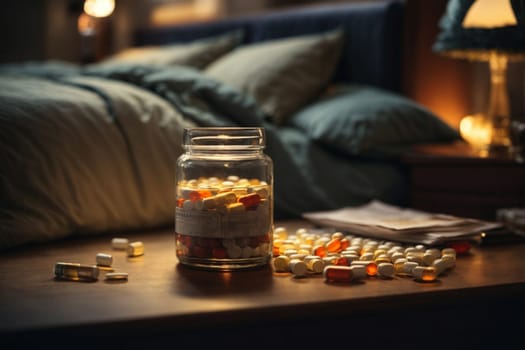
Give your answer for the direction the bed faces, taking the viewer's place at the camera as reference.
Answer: facing the viewer and to the left of the viewer

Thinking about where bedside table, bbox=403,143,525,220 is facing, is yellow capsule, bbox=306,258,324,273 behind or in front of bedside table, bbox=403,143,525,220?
in front

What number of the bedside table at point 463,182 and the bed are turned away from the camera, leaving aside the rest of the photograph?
0

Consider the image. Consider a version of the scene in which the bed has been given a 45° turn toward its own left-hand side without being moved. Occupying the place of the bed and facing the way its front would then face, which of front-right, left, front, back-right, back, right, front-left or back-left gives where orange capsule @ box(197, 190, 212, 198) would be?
front

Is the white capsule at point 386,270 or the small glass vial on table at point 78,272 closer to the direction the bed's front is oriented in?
the small glass vial on table

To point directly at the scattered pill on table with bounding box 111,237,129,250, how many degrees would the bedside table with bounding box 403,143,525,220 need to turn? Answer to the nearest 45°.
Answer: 0° — it already faces it

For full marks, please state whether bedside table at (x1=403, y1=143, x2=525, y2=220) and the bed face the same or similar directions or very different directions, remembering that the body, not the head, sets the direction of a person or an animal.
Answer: same or similar directions

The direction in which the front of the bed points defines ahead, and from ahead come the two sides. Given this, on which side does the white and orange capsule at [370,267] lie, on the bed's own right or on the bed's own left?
on the bed's own left

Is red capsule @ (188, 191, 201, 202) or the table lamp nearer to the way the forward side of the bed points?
the red capsule

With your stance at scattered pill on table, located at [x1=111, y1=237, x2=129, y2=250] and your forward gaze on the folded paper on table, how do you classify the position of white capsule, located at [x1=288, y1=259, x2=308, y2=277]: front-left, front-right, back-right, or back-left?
front-right

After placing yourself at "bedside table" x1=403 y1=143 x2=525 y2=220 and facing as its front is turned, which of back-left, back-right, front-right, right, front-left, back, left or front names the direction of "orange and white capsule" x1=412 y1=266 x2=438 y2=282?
front-left

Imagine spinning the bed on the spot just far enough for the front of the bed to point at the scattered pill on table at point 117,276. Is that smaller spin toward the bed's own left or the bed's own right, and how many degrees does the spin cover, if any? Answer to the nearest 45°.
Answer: approximately 45° to the bed's own left

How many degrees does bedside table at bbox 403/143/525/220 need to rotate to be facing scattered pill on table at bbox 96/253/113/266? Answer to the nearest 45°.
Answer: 0° — it already faces it

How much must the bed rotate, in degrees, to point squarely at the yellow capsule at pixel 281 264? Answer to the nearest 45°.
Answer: approximately 45° to its left

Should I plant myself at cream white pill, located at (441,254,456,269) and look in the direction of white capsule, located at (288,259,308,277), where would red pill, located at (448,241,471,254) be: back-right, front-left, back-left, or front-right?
back-right

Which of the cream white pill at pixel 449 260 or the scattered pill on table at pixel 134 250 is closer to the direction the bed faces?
the scattered pill on table

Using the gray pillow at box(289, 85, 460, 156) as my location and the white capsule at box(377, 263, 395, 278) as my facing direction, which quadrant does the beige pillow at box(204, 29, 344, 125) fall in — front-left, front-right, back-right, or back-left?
back-right

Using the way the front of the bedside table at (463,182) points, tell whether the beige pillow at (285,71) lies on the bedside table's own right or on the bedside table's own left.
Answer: on the bedside table's own right

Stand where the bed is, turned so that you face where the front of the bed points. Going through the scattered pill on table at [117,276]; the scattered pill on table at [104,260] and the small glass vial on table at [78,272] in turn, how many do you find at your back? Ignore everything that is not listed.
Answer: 0
